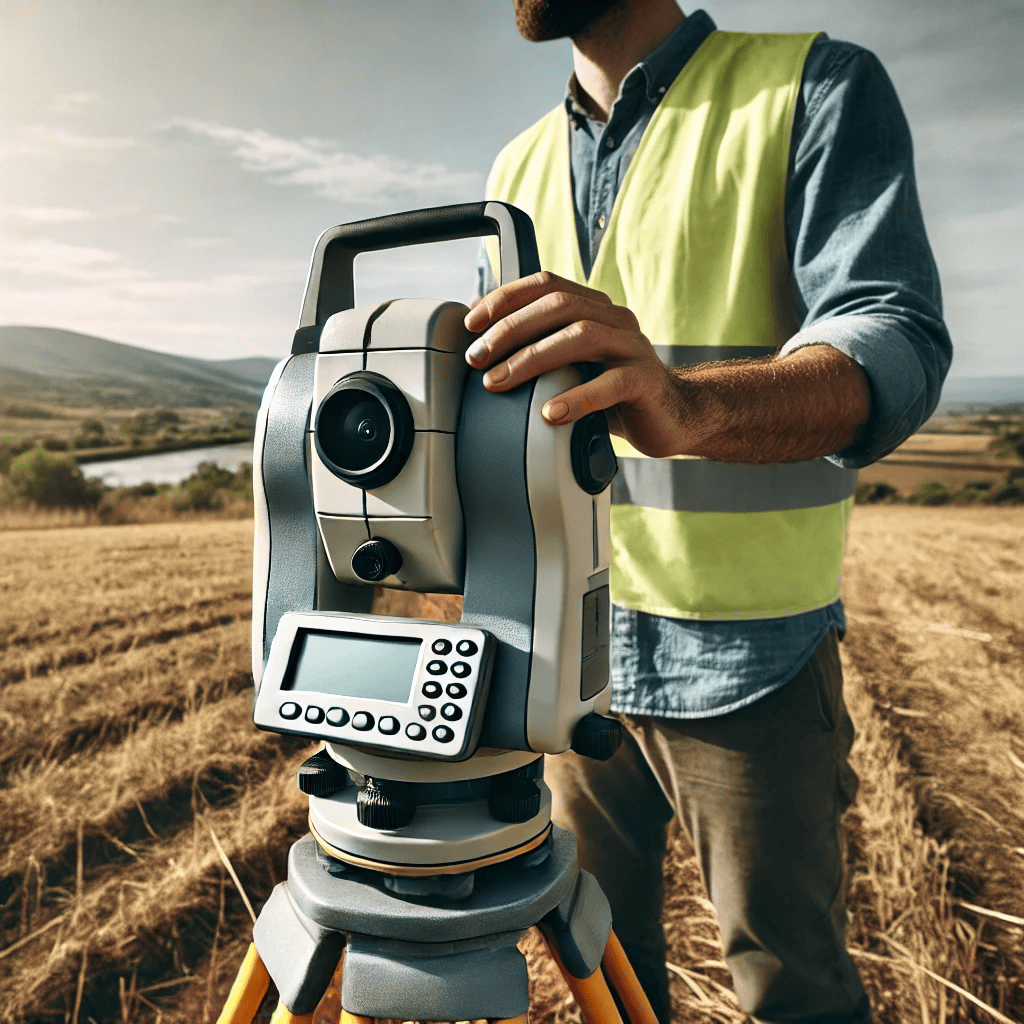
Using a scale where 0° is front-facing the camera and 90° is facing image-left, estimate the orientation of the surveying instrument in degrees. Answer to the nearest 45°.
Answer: approximately 45°

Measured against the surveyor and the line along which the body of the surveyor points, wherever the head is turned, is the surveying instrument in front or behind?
in front

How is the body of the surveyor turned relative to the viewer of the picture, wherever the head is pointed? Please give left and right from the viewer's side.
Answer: facing the viewer and to the left of the viewer

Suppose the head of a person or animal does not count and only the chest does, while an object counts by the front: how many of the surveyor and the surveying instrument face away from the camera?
0

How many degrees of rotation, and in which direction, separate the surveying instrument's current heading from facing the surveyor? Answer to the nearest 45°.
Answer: approximately 180°

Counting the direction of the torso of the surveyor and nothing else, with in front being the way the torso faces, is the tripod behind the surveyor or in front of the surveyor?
in front
